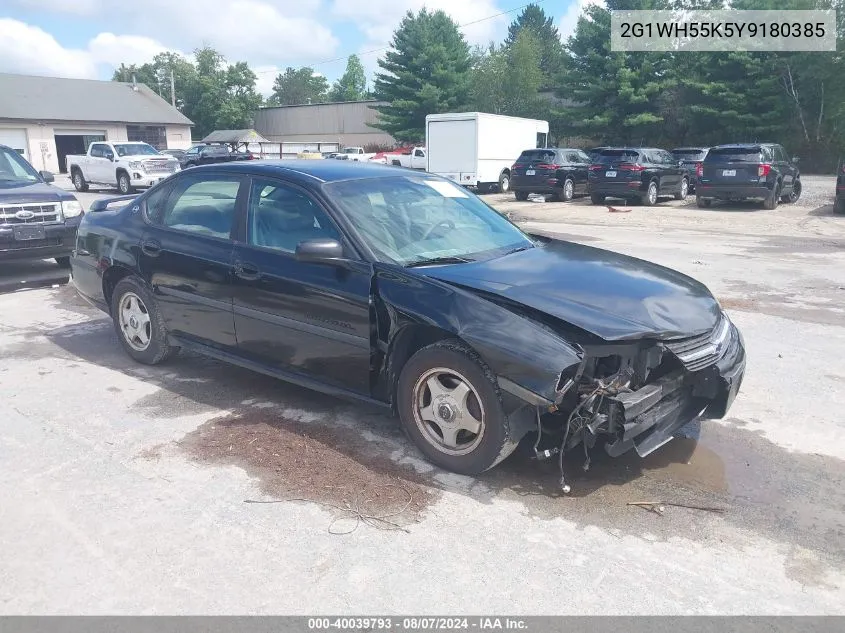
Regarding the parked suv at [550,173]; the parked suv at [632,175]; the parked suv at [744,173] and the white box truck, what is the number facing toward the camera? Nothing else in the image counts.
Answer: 0

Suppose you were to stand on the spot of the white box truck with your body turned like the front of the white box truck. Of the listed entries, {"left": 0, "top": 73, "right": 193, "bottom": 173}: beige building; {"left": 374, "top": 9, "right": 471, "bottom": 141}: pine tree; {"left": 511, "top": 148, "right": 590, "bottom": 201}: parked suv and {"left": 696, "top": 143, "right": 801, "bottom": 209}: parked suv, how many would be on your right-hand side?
2

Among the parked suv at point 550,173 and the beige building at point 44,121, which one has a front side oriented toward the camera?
the beige building

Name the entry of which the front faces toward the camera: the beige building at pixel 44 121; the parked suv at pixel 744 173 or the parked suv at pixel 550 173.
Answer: the beige building

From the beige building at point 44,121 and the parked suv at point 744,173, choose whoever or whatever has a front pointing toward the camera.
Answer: the beige building

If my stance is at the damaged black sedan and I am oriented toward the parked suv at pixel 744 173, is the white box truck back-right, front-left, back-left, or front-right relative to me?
front-left

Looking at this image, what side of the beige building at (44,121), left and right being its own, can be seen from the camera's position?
front

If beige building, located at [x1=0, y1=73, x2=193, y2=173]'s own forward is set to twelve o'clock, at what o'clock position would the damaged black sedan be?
The damaged black sedan is roughly at 12 o'clock from the beige building.

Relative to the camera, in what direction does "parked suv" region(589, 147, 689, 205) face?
facing away from the viewer and to the right of the viewer

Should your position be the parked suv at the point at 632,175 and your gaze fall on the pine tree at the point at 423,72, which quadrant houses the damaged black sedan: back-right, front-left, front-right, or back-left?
back-left

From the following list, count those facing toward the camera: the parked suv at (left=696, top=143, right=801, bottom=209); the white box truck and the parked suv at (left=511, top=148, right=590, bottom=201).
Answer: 0

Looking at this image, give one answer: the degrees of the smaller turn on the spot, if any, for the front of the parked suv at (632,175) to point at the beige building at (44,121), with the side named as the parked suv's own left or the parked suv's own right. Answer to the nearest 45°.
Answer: approximately 90° to the parked suv's own left

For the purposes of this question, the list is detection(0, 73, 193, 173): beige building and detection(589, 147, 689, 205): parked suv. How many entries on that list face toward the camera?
1

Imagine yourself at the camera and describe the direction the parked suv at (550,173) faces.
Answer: facing away from the viewer and to the right of the viewer
